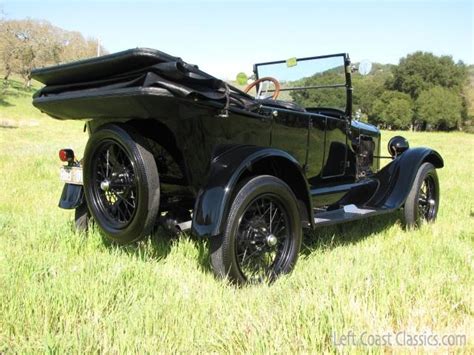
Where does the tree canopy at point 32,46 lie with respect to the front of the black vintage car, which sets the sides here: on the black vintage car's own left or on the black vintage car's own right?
on the black vintage car's own left

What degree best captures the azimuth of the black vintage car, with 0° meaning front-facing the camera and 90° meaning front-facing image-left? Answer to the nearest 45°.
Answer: approximately 225°
